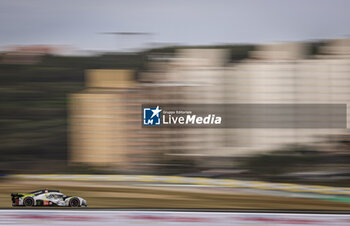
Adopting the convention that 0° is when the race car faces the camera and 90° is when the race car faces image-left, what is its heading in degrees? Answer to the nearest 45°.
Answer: approximately 270°
